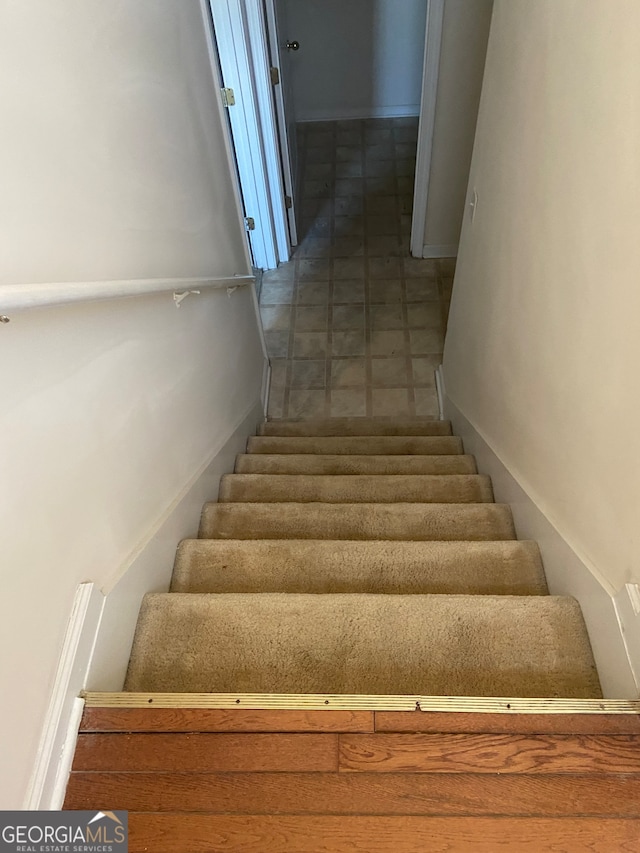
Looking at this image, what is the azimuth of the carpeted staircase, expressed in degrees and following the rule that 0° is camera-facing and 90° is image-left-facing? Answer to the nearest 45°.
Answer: approximately 180°

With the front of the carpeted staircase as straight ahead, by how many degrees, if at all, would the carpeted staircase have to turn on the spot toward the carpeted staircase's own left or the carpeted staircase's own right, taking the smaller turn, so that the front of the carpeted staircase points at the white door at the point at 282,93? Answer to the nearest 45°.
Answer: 0° — it already faces it

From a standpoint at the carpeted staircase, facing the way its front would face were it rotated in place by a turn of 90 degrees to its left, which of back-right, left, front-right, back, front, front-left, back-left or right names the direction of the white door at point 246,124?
right
